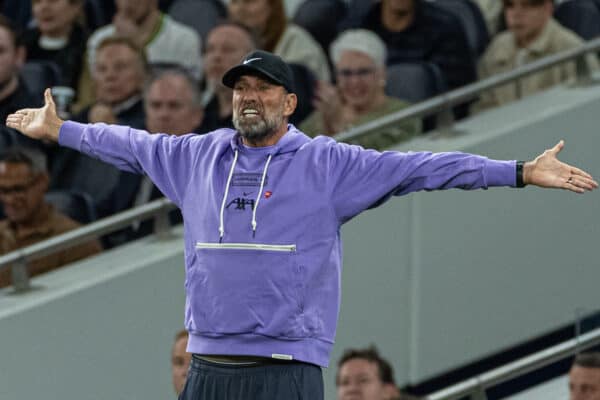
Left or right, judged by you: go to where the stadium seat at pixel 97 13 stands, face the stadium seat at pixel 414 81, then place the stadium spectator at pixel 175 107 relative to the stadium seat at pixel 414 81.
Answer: right

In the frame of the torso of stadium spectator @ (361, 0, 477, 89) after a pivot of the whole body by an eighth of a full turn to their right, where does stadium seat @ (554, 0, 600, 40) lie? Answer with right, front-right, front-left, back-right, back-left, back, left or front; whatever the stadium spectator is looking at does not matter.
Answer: back

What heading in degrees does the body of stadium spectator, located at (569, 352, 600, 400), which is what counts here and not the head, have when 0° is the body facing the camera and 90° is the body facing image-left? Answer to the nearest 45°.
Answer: approximately 45°

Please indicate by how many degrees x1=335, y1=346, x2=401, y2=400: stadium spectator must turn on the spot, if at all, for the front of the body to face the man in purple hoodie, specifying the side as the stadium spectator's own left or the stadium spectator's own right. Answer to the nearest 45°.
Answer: approximately 45° to the stadium spectator's own left

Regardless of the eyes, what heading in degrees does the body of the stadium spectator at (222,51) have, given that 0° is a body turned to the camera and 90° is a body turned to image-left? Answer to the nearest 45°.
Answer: approximately 45°

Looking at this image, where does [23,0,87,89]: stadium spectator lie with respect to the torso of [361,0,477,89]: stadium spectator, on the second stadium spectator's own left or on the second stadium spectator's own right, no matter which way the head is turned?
on the second stadium spectator's own right

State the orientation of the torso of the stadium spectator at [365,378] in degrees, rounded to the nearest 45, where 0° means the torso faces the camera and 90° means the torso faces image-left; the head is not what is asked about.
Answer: approximately 45°
